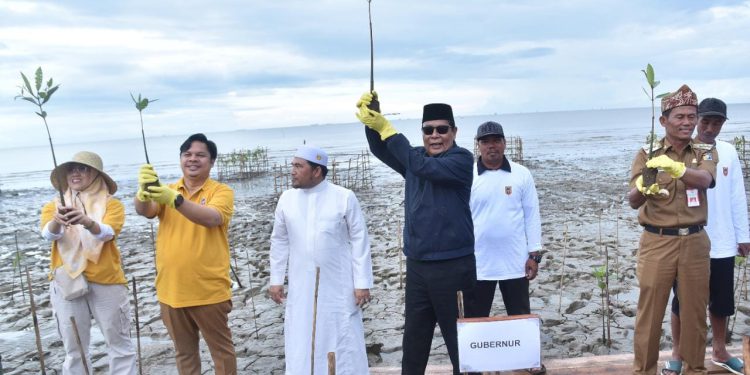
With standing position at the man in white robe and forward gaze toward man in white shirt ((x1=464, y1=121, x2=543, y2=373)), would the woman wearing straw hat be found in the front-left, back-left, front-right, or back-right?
back-left

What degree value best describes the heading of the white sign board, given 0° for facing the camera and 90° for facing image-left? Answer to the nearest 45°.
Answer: approximately 0°

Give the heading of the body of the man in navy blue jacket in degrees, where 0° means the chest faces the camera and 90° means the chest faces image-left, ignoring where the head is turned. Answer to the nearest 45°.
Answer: approximately 45°

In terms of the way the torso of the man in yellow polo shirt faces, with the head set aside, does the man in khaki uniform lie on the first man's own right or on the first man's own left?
on the first man's own left

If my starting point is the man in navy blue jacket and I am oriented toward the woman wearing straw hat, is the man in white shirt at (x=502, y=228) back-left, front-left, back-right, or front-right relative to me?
back-right

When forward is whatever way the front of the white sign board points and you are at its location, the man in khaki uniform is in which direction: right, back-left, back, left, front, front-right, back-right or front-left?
back-left

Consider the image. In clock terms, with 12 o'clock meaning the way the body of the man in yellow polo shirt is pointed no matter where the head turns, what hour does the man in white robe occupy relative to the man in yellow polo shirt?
The man in white robe is roughly at 8 o'clock from the man in yellow polo shirt.

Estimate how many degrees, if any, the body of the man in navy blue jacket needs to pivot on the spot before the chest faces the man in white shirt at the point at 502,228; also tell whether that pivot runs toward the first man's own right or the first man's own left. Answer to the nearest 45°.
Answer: approximately 180°

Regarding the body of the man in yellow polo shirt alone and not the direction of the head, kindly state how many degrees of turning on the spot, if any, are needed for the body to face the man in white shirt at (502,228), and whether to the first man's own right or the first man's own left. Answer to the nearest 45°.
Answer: approximately 135° to the first man's own left

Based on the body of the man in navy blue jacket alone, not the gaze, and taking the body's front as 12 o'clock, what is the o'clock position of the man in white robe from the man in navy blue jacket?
The man in white robe is roughly at 2 o'clock from the man in navy blue jacket.

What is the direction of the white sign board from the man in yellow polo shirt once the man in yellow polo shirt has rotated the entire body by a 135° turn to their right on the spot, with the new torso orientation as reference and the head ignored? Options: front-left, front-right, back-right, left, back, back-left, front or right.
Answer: back-right

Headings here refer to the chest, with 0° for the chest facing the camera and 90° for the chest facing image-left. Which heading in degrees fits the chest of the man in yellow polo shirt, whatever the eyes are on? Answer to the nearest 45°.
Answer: approximately 45°
